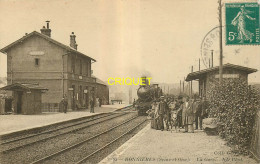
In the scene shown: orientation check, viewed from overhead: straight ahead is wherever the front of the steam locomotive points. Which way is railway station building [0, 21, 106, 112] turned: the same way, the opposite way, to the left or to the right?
to the left

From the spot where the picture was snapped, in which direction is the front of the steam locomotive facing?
facing the viewer and to the left of the viewer

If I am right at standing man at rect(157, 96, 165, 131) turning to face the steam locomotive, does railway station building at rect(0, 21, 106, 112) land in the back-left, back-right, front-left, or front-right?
front-left

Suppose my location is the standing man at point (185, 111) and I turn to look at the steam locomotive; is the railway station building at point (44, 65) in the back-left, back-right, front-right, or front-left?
front-left

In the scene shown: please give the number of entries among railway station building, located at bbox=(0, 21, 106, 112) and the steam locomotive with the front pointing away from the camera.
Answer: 0

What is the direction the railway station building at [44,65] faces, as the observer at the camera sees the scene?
facing the viewer and to the right of the viewer

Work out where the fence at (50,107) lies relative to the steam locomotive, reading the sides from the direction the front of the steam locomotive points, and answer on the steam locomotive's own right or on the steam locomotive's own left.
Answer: on the steam locomotive's own right

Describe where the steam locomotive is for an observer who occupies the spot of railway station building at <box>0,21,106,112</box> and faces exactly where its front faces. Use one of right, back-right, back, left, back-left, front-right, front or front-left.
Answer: front

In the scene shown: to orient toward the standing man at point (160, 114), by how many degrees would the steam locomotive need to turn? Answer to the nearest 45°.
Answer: approximately 45° to its left

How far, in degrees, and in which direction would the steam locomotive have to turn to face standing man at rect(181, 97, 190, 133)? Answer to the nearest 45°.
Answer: approximately 45° to its left
